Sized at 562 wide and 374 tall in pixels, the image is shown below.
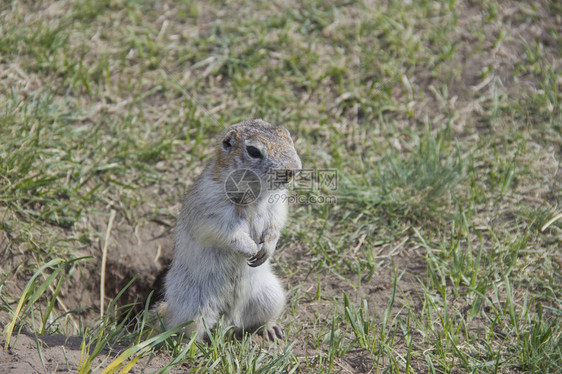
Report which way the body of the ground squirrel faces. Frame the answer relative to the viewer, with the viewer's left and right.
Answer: facing the viewer and to the right of the viewer
